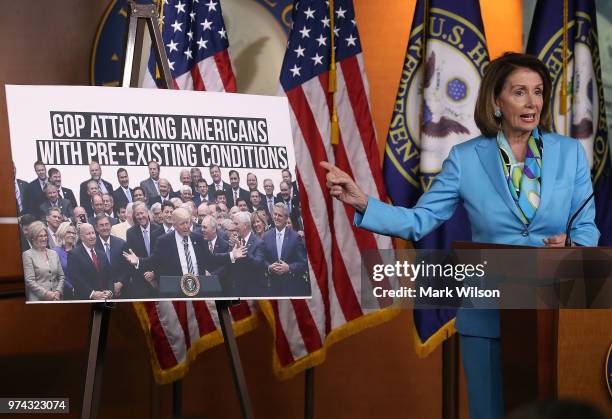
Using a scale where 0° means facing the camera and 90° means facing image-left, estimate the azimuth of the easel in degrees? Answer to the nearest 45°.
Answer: approximately 0°

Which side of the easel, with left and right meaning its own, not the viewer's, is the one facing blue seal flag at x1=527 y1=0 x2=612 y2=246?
left

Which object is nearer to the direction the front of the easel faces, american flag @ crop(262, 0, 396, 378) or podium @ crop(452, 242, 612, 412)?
the podium

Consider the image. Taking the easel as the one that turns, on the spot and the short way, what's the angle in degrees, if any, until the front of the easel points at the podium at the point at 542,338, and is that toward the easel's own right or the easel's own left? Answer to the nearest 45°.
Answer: approximately 45° to the easel's own left

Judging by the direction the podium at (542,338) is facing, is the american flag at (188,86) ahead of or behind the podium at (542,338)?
behind

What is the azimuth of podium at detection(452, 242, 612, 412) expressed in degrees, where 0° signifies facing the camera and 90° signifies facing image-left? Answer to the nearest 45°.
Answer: approximately 315°

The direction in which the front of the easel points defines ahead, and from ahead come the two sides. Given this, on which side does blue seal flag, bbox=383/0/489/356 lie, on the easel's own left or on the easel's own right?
on the easel's own left

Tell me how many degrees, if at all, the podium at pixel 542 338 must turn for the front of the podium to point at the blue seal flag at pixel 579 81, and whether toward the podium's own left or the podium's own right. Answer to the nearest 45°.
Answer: approximately 135° to the podium's own left

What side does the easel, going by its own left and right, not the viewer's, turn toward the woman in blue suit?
left
